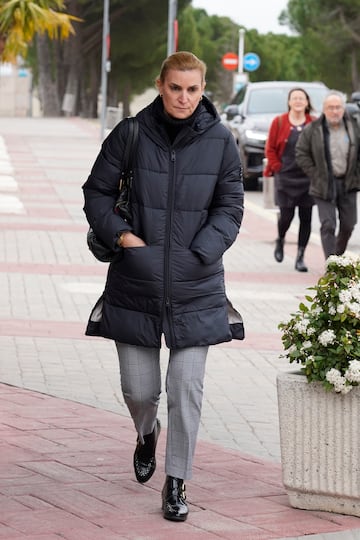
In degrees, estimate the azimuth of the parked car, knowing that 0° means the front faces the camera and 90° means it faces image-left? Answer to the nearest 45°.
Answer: approximately 0°

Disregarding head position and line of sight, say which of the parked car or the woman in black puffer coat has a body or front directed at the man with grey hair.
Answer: the parked car

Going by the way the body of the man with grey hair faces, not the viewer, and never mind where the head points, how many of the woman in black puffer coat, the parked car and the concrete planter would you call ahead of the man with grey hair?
2

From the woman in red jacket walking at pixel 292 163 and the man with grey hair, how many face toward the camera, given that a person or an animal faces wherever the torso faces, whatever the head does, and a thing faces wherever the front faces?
2

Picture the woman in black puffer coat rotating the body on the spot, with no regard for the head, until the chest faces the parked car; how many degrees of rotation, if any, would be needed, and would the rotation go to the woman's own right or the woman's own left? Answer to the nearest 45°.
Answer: approximately 180°
